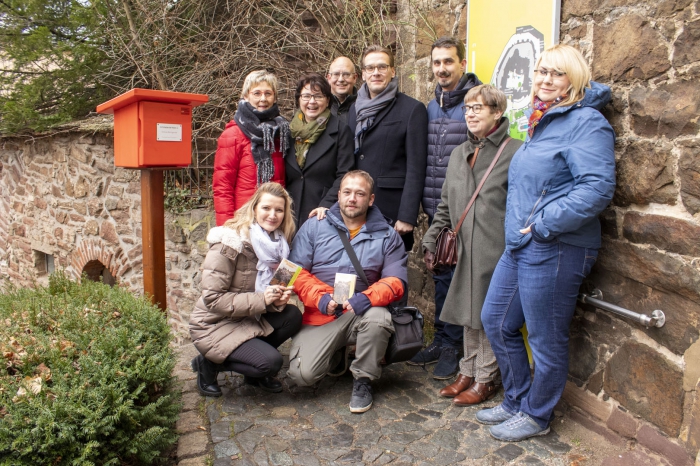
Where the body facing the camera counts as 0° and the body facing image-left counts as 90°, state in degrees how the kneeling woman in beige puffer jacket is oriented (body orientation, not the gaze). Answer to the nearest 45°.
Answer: approximately 315°

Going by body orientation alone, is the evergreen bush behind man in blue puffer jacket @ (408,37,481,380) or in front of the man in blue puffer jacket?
in front

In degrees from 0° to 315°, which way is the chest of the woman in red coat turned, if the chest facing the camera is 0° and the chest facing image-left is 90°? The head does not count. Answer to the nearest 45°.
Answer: approximately 315°

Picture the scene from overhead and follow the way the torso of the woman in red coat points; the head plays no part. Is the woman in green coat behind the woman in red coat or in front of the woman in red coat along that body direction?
in front

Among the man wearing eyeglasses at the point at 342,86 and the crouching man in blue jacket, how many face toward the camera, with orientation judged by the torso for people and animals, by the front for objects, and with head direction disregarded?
2

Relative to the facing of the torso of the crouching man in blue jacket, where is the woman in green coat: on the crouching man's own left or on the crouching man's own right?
on the crouching man's own left

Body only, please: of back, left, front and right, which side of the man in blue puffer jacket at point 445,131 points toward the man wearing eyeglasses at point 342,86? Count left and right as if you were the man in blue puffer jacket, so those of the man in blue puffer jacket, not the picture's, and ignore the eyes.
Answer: right

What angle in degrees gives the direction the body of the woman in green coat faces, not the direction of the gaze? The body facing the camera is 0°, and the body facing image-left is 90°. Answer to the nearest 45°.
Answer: approximately 45°

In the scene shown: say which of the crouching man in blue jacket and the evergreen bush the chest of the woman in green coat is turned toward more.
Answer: the evergreen bush

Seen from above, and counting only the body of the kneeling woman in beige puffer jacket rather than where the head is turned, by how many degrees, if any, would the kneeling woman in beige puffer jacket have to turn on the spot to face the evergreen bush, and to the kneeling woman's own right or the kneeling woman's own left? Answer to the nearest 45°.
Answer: approximately 90° to the kneeling woman's own right

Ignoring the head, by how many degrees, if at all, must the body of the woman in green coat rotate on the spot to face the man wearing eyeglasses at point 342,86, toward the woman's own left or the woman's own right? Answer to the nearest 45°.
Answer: approximately 90° to the woman's own right
